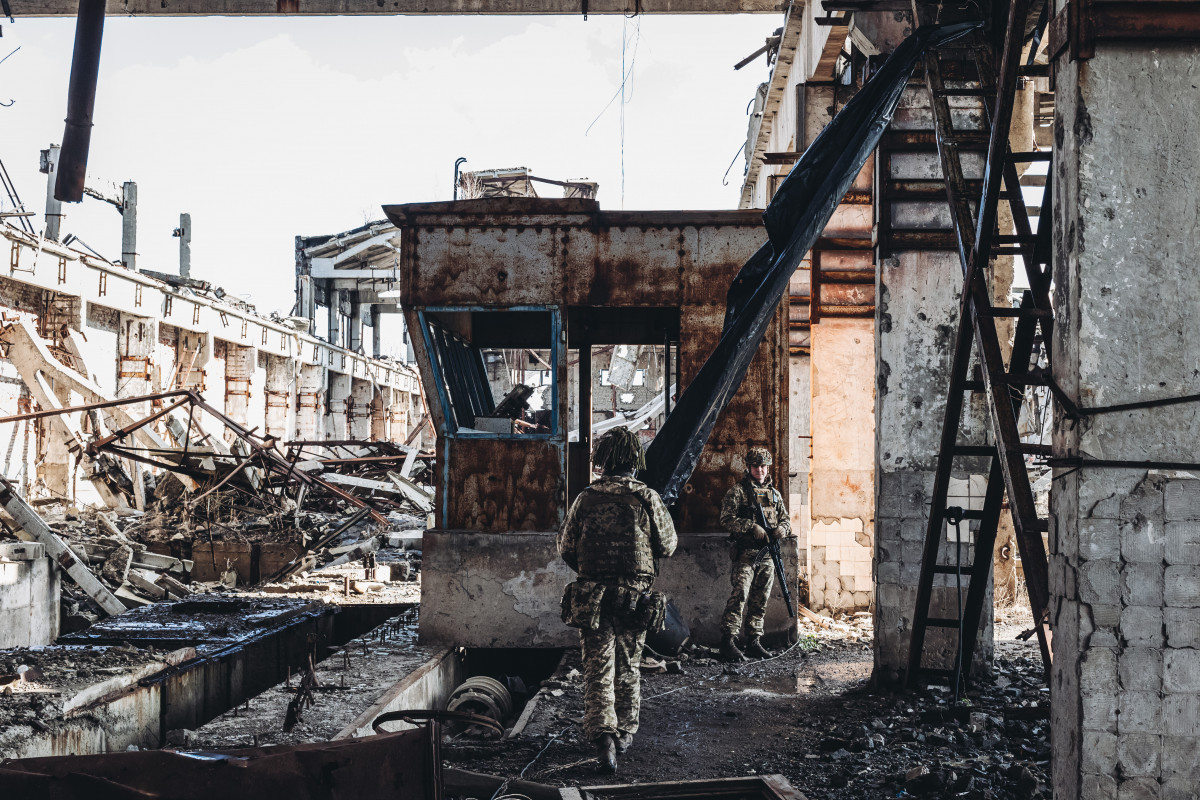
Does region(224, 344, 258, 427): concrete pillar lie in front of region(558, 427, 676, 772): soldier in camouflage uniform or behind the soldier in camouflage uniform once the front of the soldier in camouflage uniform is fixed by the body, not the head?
in front

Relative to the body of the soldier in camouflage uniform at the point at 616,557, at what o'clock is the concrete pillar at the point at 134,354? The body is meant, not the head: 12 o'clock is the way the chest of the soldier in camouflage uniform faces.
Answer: The concrete pillar is roughly at 11 o'clock from the soldier in camouflage uniform.

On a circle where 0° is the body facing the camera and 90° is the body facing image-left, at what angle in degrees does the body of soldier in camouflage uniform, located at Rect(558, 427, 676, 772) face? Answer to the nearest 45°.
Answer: approximately 180°

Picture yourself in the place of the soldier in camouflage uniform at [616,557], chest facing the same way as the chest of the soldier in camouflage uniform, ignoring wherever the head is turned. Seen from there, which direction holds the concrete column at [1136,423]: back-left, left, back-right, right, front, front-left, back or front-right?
back-right

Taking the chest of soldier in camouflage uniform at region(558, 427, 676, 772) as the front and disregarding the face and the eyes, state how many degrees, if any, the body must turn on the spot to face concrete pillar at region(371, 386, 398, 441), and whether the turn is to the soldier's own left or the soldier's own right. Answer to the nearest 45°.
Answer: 0° — they already face it

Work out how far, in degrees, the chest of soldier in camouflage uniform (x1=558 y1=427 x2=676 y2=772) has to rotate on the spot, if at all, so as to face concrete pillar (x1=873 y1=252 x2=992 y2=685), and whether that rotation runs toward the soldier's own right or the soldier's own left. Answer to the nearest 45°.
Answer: approximately 45° to the soldier's own right

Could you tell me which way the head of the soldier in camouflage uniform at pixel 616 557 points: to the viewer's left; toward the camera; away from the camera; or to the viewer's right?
away from the camera

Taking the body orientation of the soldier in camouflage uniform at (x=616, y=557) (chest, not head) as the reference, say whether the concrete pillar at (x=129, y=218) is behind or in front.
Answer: in front

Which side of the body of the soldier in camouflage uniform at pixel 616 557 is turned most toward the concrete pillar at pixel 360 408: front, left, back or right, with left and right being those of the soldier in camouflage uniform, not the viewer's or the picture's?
front
